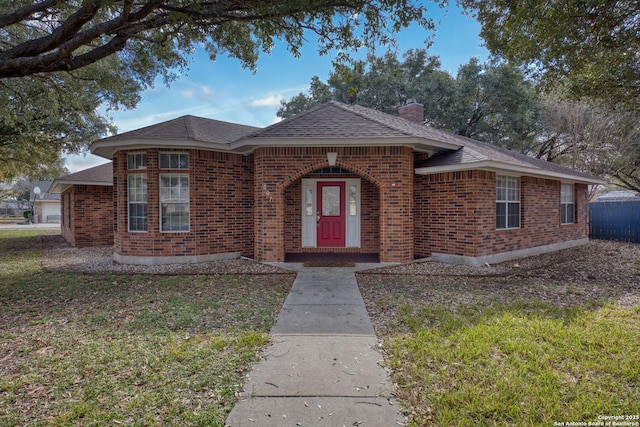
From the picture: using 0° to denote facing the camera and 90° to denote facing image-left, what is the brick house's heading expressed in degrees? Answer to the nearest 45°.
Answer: approximately 0°
